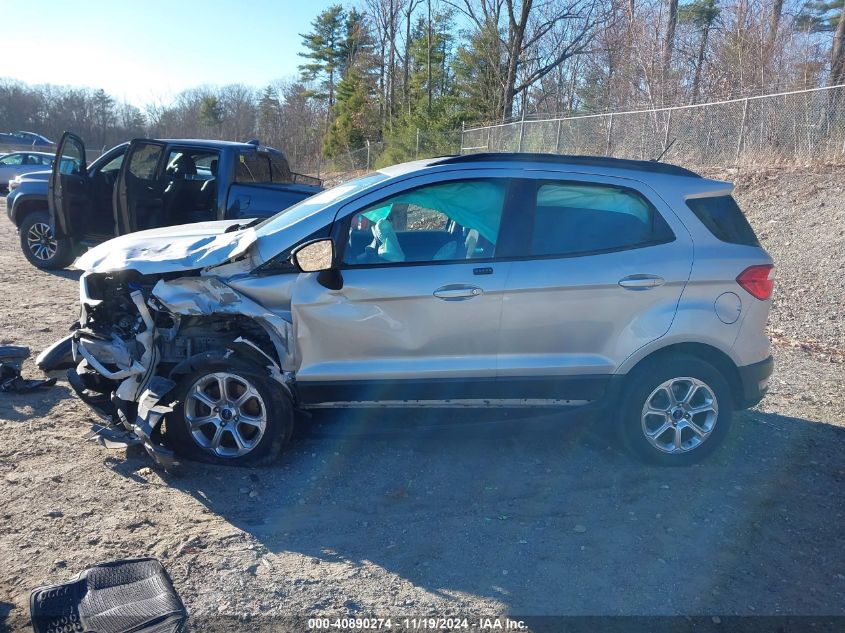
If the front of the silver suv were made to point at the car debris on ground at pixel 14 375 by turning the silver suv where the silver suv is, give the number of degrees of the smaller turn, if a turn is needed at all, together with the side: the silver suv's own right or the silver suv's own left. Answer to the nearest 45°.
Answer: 0° — it already faces it

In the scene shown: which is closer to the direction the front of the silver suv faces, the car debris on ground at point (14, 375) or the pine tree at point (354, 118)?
the car debris on ground

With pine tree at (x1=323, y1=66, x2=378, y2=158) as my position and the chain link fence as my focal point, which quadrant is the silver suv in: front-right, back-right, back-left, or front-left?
front-right

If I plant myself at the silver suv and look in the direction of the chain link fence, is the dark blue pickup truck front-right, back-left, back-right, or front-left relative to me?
front-left

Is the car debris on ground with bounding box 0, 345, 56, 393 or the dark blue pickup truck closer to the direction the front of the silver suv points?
the car debris on ground

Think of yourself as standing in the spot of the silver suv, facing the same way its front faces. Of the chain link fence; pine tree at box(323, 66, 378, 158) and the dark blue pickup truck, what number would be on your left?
0

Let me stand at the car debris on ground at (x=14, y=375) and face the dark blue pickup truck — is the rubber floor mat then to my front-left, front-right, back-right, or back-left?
back-right

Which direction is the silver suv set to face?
to the viewer's left

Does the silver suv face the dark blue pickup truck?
no

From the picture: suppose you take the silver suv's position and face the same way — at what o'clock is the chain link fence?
The chain link fence is roughly at 4 o'clock from the silver suv.

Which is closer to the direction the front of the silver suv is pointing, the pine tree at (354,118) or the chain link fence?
the pine tree

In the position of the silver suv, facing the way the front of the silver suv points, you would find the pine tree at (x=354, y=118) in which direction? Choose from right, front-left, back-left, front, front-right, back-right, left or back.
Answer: right
